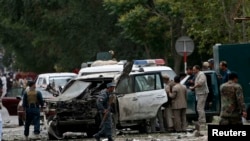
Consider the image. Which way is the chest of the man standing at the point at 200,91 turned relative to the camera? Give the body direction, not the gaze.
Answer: to the viewer's left

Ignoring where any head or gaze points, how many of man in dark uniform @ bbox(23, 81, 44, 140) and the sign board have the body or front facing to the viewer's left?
0

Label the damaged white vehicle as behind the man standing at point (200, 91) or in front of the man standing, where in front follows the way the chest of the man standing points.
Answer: in front

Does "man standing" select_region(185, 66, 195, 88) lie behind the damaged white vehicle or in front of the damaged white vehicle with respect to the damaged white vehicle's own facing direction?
behind

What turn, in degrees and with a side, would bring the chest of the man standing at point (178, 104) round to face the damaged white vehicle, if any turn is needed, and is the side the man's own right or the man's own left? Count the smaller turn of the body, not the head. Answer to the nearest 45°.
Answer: approximately 45° to the man's own left

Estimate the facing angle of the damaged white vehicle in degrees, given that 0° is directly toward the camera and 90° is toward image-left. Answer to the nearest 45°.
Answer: approximately 45°

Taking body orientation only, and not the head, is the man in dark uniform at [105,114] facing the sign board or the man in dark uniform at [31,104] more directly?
the sign board
